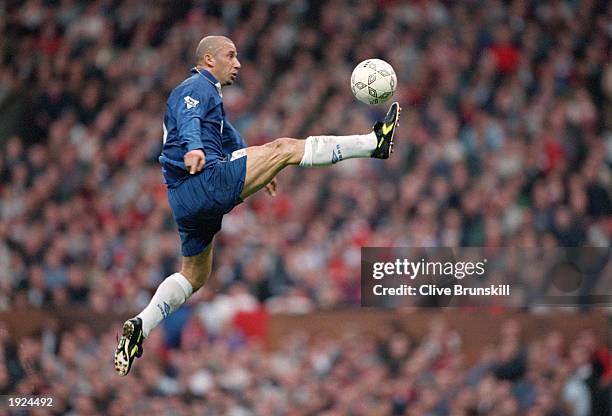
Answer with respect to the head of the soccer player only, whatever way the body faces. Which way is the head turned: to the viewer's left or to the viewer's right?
to the viewer's right

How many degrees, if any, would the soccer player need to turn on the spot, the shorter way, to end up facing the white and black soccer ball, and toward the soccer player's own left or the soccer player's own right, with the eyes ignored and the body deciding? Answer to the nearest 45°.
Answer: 0° — they already face it

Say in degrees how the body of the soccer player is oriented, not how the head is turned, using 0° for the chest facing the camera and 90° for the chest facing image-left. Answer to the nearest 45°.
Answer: approximately 270°
